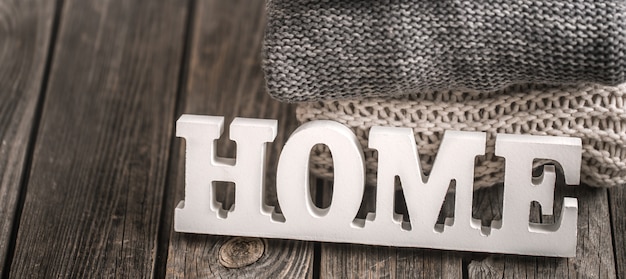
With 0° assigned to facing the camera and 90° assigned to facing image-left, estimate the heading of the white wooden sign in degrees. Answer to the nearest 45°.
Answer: approximately 0°
